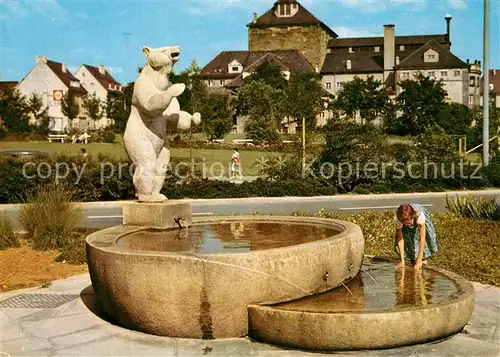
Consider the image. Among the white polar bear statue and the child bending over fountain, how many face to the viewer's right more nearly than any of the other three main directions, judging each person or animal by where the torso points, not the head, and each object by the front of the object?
1

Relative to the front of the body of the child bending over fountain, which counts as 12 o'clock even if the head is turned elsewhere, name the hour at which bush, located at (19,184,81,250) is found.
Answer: The bush is roughly at 2 o'clock from the child bending over fountain.

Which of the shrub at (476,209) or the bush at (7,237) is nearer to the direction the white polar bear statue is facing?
the shrub

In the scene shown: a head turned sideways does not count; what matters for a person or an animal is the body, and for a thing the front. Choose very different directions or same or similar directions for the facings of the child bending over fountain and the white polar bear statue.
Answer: very different directions

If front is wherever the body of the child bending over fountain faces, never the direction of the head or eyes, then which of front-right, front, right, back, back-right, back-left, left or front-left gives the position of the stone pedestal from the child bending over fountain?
front-right

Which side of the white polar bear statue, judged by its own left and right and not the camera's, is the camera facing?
right

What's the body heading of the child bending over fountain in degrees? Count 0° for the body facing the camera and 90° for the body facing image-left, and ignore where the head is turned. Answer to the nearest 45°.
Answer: approximately 45°

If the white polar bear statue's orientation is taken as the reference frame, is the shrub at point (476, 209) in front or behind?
in front

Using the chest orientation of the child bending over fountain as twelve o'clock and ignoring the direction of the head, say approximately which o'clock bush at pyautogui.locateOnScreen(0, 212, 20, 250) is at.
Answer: The bush is roughly at 2 o'clock from the child bending over fountain.
